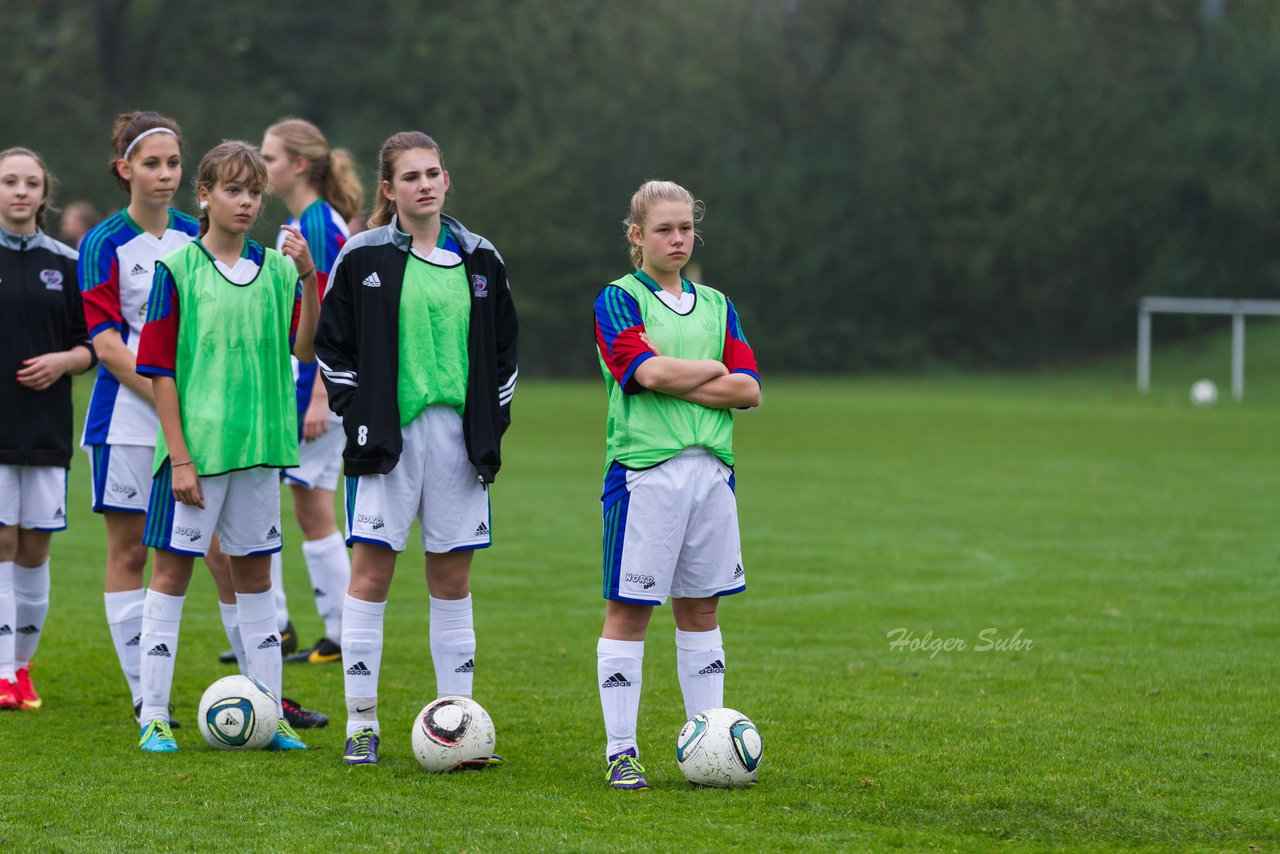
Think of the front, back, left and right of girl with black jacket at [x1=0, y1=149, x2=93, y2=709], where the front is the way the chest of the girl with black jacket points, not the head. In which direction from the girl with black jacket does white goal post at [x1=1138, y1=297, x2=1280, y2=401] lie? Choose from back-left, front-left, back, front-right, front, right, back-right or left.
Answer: back-left

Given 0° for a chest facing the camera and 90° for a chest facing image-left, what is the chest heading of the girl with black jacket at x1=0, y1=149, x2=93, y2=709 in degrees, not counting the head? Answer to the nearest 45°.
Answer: approximately 0°

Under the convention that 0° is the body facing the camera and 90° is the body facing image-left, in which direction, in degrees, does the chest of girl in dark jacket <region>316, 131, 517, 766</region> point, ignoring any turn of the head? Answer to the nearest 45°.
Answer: approximately 0°

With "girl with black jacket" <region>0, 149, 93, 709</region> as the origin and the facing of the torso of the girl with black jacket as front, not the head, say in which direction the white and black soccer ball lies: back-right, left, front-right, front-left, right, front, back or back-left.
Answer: front-left

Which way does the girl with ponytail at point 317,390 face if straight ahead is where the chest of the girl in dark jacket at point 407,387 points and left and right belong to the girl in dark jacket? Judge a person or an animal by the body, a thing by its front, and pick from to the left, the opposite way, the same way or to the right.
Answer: to the right

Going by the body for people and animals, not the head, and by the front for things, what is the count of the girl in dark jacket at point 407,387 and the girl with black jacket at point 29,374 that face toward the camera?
2

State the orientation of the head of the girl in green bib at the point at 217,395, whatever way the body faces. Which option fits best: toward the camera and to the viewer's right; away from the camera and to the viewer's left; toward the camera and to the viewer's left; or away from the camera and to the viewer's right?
toward the camera and to the viewer's right

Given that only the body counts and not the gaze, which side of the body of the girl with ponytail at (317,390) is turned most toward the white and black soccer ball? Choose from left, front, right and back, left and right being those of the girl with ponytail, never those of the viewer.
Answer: left

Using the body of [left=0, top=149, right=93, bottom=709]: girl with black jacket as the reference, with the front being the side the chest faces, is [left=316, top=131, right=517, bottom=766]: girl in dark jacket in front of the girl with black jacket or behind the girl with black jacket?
in front

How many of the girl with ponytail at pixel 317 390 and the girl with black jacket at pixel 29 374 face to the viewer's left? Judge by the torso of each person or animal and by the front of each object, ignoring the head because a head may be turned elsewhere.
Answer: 1

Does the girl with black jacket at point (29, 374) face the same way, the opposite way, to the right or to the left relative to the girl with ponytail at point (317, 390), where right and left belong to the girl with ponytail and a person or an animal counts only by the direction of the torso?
to the left

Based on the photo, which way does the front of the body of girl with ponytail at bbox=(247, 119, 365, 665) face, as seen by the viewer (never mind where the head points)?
to the viewer's left
